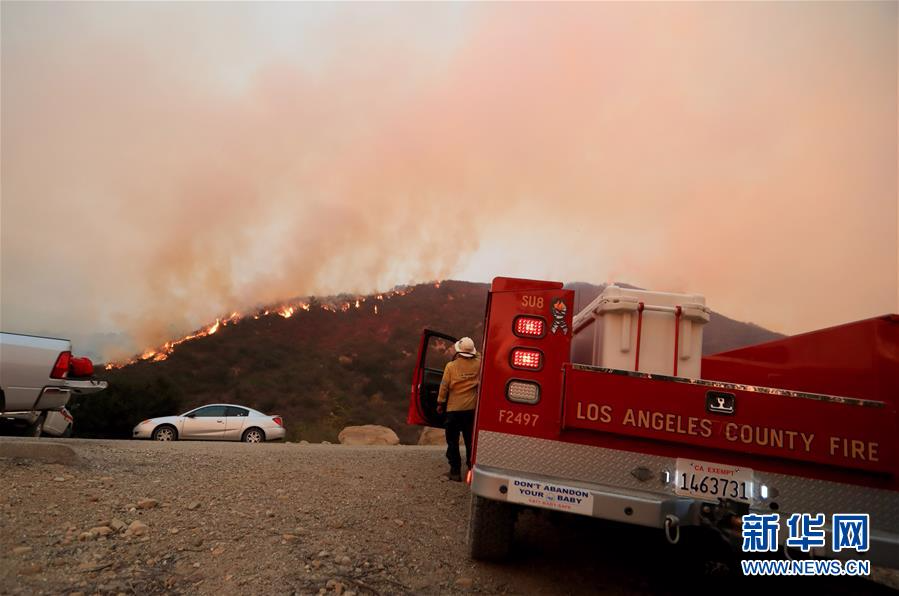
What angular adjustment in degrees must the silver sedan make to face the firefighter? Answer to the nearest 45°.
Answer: approximately 90° to its left

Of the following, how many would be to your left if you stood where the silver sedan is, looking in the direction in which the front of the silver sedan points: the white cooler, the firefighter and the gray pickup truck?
3

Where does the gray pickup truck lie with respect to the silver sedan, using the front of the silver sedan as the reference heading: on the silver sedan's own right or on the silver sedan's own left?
on the silver sedan's own left

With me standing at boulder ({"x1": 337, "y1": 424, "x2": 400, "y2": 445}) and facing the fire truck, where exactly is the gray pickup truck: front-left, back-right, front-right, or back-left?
front-right

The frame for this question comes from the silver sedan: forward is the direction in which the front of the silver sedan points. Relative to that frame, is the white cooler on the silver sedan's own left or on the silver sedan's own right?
on the silver sedan's own left

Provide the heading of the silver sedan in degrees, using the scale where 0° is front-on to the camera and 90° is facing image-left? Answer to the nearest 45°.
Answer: approximately 90°
